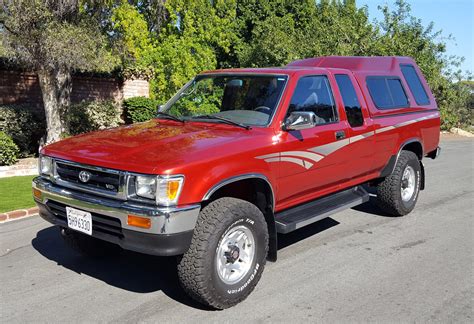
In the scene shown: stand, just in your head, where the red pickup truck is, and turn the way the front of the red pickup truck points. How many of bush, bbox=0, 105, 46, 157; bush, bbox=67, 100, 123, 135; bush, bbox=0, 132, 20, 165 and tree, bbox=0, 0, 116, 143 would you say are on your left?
0

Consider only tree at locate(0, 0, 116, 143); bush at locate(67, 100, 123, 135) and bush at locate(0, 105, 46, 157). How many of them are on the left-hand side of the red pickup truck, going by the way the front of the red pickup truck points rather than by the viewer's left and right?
0

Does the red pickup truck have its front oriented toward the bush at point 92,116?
no

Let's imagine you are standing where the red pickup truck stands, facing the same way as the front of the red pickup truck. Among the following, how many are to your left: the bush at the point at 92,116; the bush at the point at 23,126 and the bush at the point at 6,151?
0

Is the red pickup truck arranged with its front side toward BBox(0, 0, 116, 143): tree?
no

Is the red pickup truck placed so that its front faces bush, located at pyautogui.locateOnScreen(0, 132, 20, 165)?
no

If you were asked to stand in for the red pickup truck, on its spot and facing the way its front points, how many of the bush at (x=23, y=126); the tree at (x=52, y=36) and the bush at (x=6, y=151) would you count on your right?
3

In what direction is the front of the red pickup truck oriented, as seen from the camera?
facing the viewer and to the left of the viewer

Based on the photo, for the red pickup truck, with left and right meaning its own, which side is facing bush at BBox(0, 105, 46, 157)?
right
